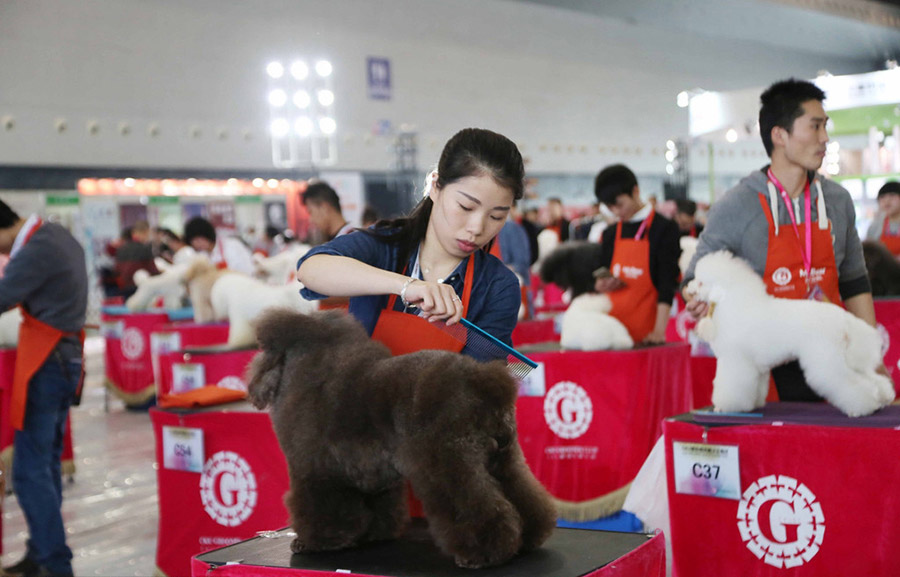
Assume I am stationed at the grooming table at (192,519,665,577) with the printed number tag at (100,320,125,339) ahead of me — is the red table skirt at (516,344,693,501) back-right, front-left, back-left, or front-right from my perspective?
front-right

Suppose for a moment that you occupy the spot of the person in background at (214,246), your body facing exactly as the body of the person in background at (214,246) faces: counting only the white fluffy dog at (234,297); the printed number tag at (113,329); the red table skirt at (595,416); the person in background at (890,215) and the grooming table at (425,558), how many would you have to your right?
1

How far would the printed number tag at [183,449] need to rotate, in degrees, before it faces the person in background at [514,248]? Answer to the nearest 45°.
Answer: approximately 135° to its left

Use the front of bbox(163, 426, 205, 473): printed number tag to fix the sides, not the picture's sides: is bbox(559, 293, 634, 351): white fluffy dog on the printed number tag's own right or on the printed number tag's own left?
on the printed number tag's own left

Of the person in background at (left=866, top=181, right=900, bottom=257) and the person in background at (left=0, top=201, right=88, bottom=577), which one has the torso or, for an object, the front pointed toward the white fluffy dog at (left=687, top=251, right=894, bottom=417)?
the person in background at (left=866, top=181, right=900, bottom=257)

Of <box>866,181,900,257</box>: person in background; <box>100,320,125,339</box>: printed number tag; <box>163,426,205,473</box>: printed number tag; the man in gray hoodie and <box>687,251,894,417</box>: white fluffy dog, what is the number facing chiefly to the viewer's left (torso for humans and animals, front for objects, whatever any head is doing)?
1

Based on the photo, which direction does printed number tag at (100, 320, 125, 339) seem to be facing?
toward the camera

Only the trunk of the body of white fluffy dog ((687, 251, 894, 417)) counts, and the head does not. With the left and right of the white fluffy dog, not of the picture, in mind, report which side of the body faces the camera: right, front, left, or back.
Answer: left

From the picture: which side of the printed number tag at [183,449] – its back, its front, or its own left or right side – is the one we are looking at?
front

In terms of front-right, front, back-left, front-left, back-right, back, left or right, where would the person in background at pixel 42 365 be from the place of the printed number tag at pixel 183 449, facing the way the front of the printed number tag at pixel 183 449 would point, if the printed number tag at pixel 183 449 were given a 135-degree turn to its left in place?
left
